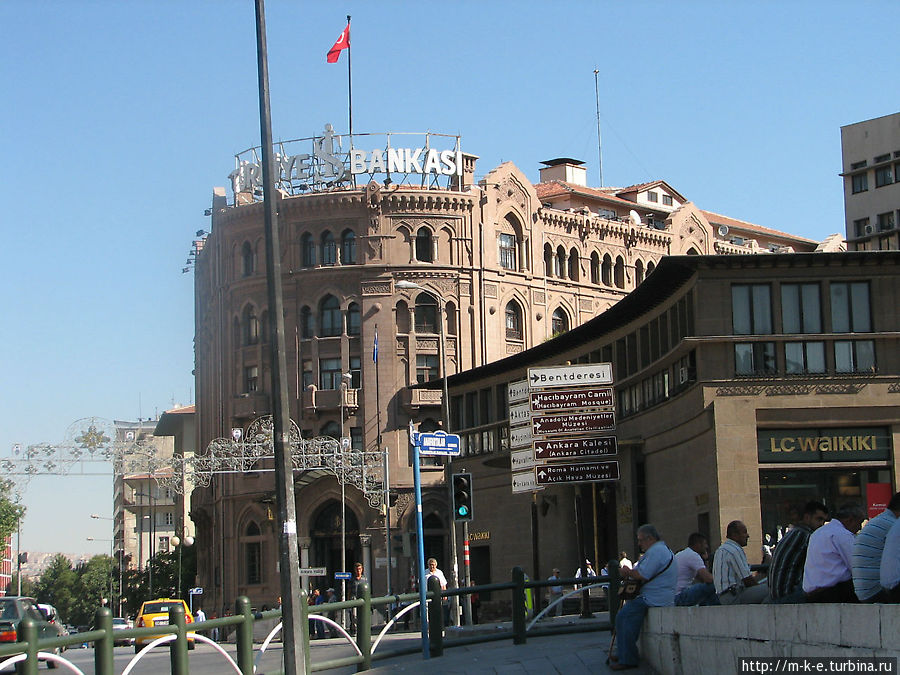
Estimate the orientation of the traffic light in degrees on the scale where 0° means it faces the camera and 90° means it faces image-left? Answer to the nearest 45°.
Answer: approximately 0°

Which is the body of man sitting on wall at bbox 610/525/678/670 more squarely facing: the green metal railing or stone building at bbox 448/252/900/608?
the green metal railing

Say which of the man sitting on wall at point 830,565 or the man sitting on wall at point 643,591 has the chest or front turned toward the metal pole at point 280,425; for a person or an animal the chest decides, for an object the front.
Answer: the man sitting on wall at point 643,591

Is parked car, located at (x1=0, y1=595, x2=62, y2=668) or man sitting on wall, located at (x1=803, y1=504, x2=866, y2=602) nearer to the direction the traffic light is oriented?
the man sitting on wall

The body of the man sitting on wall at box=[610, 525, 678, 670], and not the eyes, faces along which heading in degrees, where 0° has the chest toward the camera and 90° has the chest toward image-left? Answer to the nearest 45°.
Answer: approximately 90°
